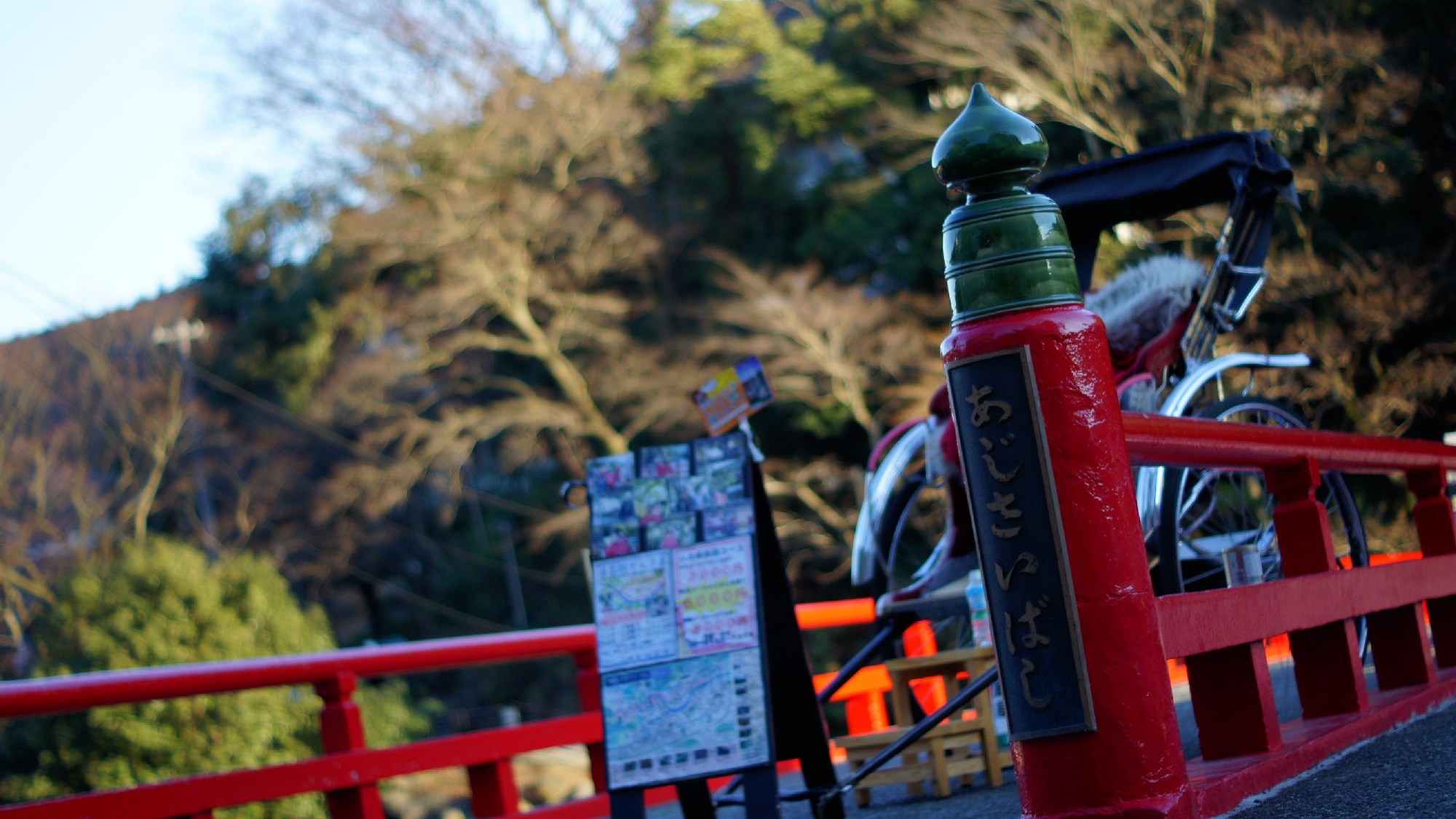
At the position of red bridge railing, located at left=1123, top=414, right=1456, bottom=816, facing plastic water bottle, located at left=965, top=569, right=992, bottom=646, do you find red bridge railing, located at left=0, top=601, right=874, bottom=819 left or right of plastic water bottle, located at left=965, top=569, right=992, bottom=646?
left

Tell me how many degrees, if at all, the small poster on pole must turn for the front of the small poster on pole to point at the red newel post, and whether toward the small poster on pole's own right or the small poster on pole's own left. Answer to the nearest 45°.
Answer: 0° — it already faces it

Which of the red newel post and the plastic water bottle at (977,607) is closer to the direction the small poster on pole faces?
the red newel post

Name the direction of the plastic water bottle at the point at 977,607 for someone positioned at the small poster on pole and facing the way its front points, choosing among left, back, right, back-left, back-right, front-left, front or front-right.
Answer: back-left

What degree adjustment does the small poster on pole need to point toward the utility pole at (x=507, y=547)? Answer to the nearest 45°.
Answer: approximately 180°

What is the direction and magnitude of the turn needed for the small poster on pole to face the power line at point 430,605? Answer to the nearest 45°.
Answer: approximately 180°

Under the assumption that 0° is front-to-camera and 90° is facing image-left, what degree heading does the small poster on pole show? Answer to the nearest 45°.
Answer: approximately 0°

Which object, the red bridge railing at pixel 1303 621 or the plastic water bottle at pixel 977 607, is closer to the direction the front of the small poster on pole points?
the red bridge railing

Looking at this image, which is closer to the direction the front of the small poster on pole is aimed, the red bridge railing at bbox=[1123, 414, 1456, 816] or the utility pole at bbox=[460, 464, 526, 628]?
the red bridge railing
